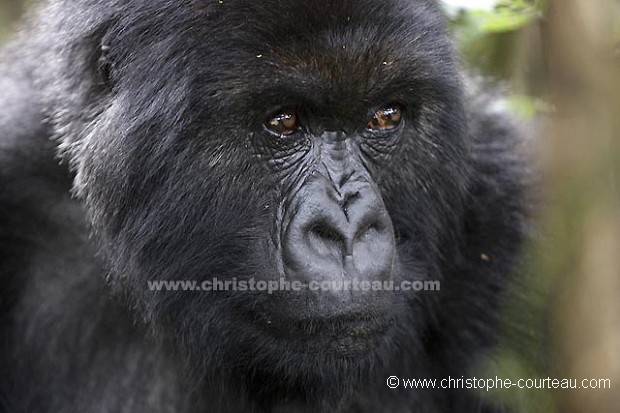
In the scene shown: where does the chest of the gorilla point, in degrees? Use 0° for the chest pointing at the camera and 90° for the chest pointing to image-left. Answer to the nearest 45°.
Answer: approximately 315°
